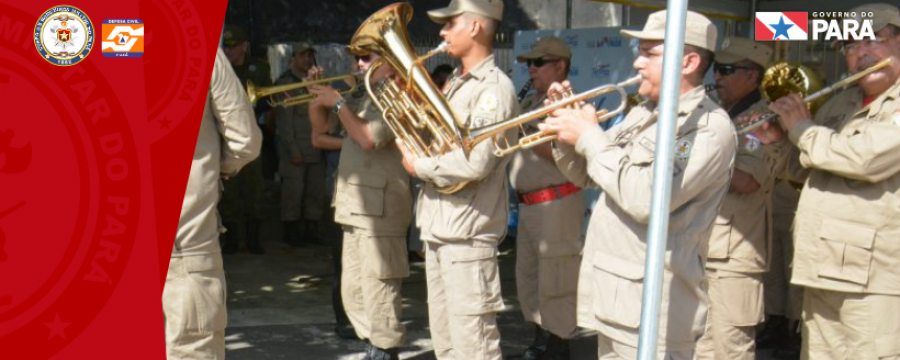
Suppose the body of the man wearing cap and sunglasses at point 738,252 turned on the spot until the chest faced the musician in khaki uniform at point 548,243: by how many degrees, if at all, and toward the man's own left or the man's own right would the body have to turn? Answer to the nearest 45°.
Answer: approximately 45° to the man's own right

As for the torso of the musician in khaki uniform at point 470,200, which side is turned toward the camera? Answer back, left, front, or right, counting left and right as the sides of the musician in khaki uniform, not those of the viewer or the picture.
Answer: left

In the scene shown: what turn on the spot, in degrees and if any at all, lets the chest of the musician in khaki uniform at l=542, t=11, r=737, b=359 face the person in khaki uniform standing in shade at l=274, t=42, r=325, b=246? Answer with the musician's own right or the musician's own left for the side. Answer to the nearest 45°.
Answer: approximately 45° to the musician's own right

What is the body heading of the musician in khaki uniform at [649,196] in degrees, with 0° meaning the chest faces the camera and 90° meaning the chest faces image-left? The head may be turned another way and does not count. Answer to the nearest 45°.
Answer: approximately 90°

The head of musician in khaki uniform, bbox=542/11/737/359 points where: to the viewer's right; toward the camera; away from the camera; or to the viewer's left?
to the viewer's left

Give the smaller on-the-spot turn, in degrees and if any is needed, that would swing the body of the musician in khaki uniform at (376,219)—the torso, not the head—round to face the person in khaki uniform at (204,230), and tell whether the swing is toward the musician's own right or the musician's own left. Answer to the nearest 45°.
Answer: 0° — they already face them

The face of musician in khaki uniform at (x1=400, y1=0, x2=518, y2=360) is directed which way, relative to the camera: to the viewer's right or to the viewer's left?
to the viewer's left

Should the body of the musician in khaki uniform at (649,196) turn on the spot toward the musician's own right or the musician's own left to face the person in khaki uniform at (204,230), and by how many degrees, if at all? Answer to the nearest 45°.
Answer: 0° — they already face them

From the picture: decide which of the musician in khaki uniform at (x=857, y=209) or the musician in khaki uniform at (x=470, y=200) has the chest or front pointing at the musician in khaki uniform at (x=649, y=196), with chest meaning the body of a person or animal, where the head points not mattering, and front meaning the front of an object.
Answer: the musician in khaki uniform at (x=857, y=209)

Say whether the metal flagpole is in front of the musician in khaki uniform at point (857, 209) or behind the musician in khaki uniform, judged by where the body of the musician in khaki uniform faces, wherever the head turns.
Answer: in front

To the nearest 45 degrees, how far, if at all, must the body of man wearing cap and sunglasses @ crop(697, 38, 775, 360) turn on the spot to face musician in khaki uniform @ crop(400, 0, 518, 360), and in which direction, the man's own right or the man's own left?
0° — they already face them

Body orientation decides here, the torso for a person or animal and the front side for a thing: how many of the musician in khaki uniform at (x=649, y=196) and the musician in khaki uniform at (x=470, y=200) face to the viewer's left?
2

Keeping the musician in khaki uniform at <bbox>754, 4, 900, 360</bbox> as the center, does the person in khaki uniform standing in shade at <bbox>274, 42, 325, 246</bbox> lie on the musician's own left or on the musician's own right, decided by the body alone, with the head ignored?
on the musician's own right
